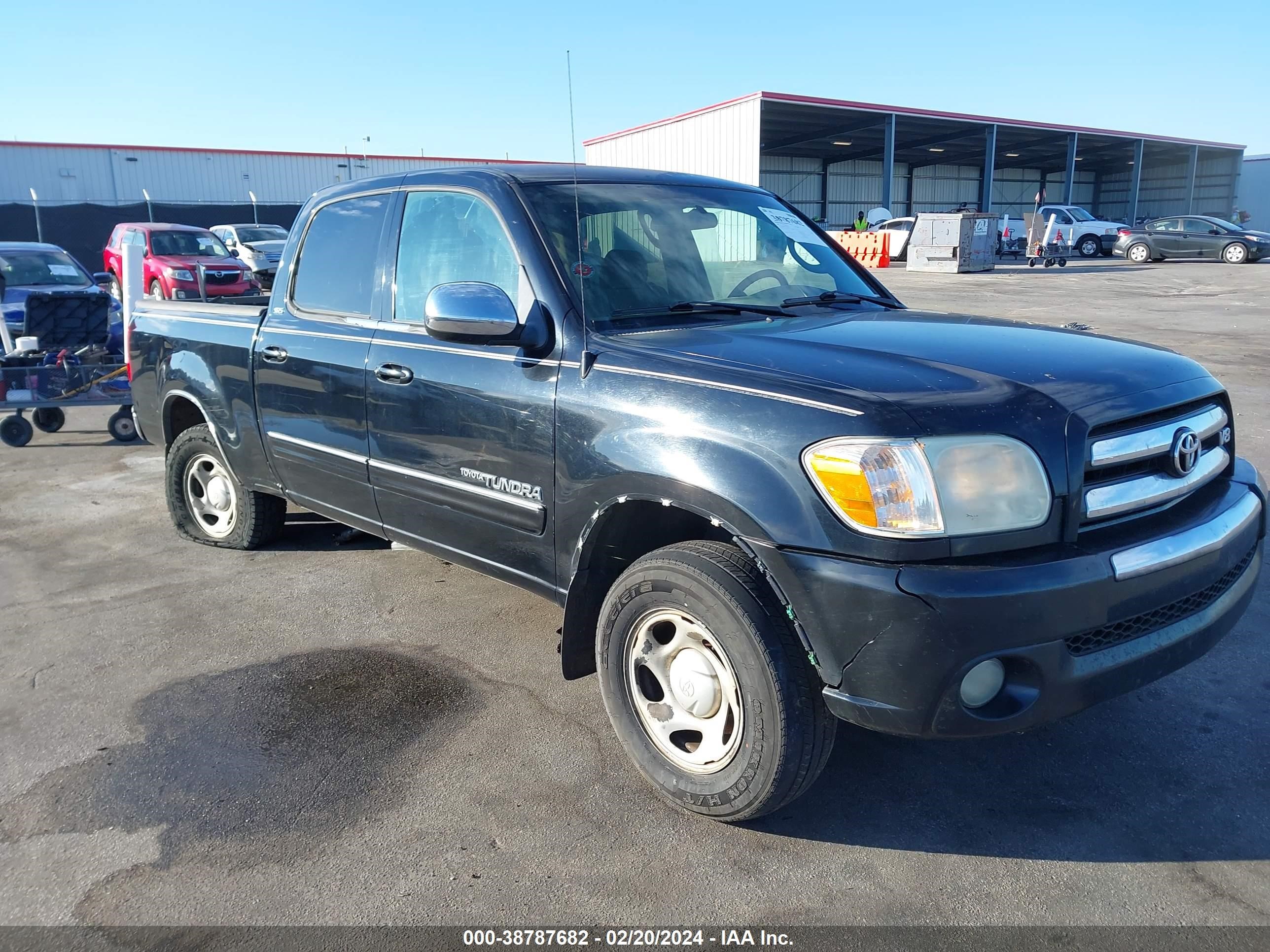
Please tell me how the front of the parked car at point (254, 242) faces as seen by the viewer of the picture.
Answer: facing the viewer and to the right of the viewer

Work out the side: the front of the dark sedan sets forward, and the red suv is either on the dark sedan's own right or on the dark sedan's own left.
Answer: on the dark sedan's own right

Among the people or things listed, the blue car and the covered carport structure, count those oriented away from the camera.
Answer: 0

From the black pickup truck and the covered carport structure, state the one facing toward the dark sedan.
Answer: the covered carport structure

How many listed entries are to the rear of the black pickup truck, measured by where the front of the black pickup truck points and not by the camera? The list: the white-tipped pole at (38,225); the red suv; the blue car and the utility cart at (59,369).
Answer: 4

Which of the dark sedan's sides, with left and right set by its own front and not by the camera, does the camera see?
right

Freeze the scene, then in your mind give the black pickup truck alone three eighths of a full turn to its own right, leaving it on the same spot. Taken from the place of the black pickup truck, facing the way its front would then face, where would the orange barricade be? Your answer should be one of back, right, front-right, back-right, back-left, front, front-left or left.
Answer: right

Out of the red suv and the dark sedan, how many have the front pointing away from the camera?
0

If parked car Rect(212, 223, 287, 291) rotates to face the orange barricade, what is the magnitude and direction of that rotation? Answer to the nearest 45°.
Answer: approximately 45° to its left

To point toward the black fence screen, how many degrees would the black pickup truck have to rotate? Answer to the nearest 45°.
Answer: approximately 180°
